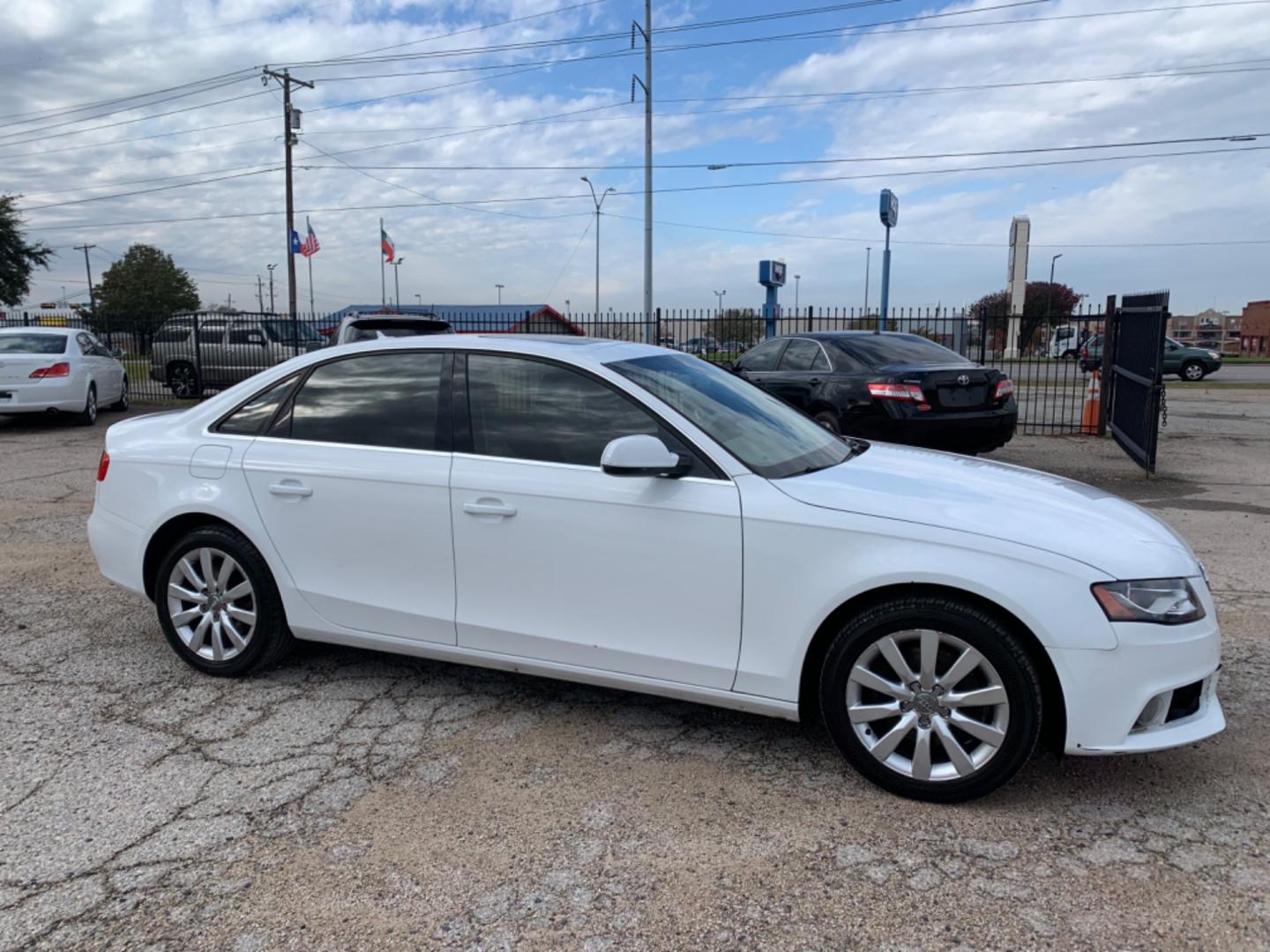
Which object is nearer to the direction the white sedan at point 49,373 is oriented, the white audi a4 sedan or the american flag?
the american flag

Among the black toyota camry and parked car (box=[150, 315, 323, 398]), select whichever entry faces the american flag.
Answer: the black toyota camry

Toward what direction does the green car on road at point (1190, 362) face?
to the viewer's right

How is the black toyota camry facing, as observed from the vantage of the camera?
facing away from the viewer and to the left of the viewer

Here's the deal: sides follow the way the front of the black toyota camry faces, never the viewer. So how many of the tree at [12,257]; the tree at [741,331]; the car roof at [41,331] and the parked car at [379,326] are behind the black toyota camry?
0

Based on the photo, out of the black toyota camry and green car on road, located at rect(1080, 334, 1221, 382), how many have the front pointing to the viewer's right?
1

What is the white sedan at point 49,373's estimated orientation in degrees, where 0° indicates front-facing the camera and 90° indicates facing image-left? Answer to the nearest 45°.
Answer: approximately 225°

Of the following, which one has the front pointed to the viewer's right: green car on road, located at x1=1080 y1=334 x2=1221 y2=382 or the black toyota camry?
the green car on road

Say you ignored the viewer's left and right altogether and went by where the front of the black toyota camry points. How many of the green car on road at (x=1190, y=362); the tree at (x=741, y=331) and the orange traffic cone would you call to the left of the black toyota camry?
0

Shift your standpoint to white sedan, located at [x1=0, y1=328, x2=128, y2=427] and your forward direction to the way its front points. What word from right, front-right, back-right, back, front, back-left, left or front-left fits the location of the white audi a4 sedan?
back-right

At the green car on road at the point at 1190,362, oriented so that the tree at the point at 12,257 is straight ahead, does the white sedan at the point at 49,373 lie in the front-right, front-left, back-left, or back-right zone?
front-left

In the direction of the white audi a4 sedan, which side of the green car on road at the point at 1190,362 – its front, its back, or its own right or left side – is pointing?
right

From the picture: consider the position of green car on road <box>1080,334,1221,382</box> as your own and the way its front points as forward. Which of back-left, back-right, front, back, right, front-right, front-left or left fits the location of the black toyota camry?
right

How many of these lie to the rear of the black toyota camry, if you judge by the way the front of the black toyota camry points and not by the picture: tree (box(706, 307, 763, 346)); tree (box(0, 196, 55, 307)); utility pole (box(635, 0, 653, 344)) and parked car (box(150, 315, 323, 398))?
0

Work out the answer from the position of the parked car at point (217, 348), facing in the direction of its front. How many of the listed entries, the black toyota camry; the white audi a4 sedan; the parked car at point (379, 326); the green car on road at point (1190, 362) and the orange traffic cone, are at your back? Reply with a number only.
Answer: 0

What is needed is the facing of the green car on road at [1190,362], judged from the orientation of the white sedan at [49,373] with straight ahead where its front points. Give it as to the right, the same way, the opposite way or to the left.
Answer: to the right

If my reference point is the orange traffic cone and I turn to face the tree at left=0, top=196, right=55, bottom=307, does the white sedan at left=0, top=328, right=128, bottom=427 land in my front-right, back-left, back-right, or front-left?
front-left

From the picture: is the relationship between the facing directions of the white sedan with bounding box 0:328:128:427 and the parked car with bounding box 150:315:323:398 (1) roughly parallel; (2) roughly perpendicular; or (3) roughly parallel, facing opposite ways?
roughly perpendicular

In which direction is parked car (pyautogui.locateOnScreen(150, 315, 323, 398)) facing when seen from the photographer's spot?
facing the viewer and to the right of the viewer
